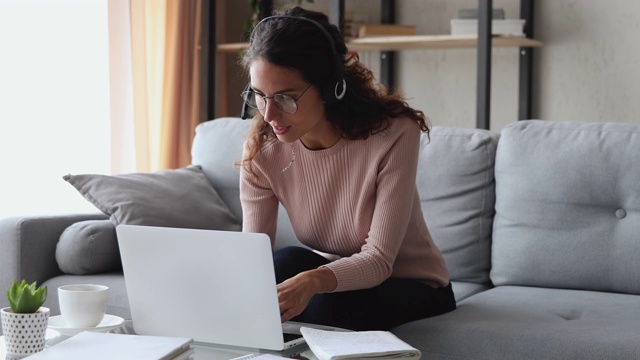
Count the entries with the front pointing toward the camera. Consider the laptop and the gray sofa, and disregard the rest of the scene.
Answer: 1

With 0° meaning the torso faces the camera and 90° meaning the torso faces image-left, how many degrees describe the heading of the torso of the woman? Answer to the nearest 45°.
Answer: approximately 45°

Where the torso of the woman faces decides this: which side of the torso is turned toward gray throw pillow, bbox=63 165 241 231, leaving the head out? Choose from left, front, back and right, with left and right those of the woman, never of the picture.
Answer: right

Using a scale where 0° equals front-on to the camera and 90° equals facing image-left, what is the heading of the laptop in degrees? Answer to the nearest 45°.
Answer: approximately 225°

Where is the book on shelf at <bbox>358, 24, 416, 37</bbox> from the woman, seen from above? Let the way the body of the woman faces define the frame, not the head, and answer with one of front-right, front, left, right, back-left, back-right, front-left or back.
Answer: back-right

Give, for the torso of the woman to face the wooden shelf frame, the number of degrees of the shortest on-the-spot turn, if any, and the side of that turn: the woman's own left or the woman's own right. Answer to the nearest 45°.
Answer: approximately 135° to the woman's own right

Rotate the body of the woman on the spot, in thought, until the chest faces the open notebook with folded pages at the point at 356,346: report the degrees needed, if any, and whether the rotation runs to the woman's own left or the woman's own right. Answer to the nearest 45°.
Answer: approximately 45° to the woman's own left

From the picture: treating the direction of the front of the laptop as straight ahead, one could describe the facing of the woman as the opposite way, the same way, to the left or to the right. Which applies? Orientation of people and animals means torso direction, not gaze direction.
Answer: the opposite way
